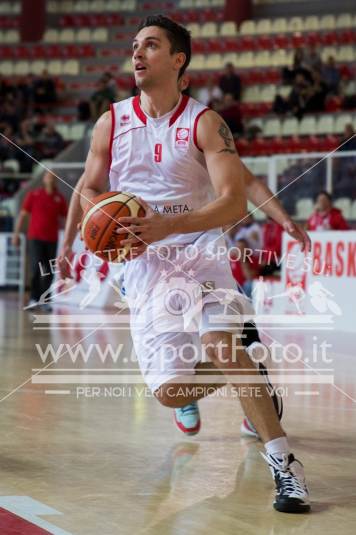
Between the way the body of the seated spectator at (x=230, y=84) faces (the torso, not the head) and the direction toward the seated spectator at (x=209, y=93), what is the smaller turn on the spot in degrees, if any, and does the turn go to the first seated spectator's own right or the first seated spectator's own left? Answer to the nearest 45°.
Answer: approximately 90° to the first seated spectator's own right

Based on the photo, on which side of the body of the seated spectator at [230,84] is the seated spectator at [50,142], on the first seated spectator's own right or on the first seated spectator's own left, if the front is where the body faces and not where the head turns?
on the first seated spectator's own right

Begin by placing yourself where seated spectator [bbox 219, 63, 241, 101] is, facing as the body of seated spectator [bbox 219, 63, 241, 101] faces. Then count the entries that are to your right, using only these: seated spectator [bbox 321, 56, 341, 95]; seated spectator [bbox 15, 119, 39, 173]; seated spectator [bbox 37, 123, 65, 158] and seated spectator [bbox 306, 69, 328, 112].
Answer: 2

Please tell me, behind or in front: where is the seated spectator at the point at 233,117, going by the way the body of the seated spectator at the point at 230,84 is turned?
in front

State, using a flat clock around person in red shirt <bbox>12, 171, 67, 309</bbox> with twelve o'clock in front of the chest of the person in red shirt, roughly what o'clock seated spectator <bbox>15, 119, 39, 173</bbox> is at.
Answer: The seated spectator is roughly at 6 o'clock from the person in red shirt.

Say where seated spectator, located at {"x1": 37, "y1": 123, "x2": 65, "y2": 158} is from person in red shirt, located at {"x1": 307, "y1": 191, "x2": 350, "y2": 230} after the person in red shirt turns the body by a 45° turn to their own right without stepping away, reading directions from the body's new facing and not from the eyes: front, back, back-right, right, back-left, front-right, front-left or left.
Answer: front-right

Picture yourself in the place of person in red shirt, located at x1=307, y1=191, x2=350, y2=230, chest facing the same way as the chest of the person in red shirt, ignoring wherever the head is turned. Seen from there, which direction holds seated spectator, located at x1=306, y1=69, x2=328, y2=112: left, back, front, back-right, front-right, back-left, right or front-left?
back-right

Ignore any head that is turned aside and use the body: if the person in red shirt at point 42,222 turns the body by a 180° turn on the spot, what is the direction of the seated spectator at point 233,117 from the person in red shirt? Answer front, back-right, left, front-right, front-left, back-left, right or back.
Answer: front-right

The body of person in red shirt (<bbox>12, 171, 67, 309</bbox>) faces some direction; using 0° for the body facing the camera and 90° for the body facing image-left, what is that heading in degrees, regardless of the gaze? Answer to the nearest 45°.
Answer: approximately 0°

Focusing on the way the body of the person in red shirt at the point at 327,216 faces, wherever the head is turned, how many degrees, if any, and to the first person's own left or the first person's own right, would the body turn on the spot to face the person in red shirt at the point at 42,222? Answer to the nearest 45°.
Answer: approximately 45° to the first person's own right

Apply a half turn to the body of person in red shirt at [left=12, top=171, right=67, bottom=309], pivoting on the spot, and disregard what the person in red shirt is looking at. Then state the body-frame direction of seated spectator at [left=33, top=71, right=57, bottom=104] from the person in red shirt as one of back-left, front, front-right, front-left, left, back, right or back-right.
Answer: front

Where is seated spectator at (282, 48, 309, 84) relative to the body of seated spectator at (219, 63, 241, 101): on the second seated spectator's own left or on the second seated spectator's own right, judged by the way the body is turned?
on the second seated spectator's own left

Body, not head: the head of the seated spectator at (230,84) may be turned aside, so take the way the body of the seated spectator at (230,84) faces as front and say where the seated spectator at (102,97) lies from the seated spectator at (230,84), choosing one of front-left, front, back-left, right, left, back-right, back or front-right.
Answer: right
